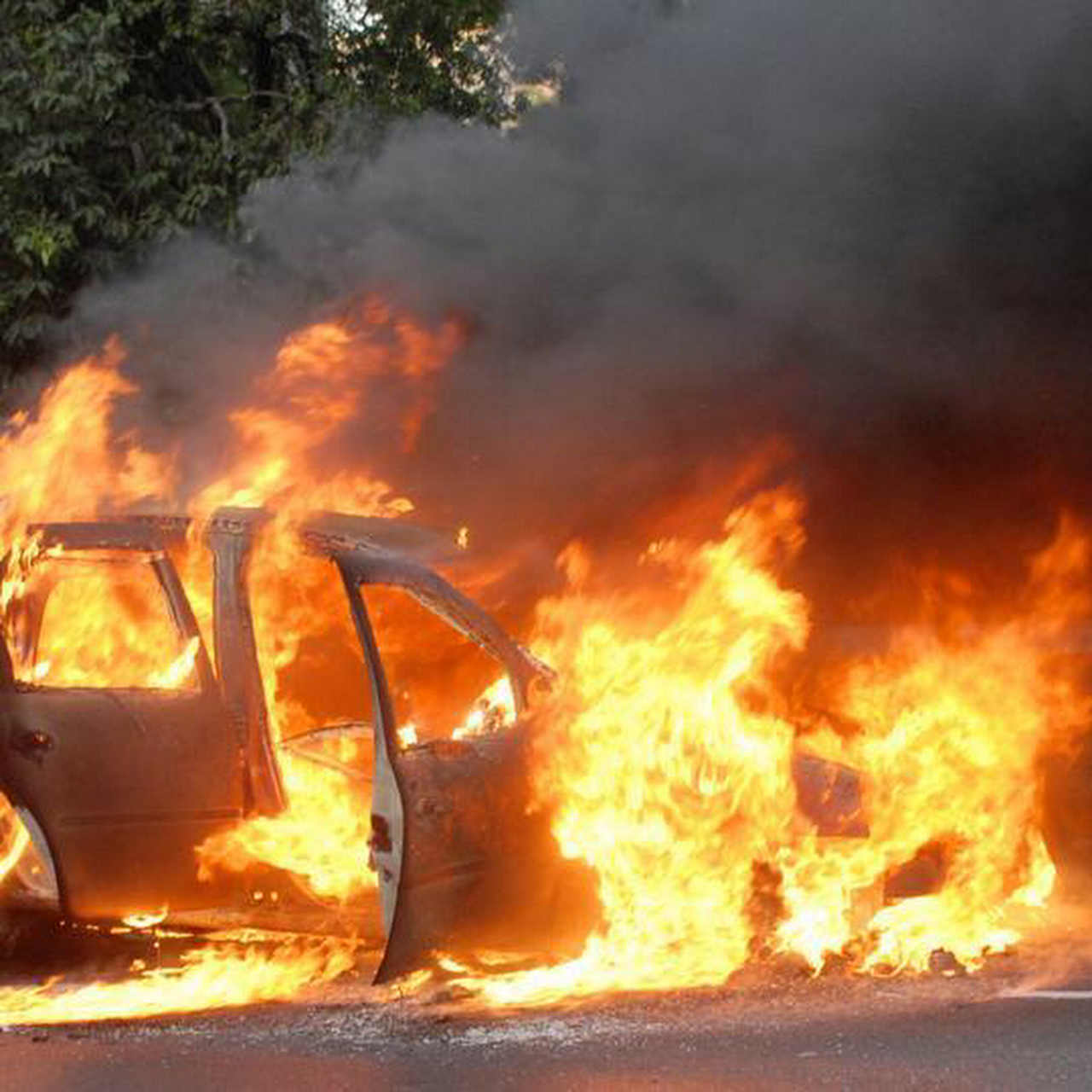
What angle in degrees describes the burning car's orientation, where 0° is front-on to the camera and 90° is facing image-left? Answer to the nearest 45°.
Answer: approximately 270°
